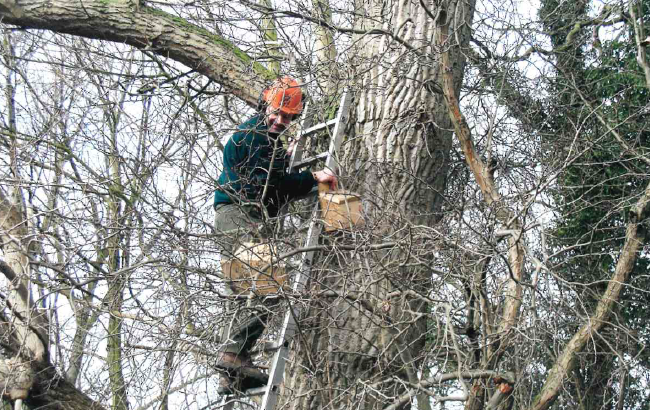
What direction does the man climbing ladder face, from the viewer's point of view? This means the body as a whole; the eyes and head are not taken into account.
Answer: to the viewer's right

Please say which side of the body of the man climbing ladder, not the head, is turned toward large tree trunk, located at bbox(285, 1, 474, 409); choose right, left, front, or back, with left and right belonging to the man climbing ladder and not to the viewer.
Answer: front
